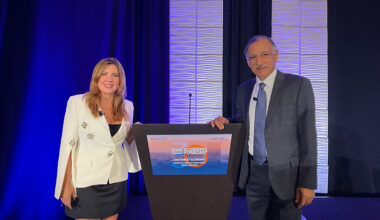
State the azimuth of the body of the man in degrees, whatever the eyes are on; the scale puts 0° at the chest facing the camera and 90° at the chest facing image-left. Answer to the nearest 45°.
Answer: approximately 45°

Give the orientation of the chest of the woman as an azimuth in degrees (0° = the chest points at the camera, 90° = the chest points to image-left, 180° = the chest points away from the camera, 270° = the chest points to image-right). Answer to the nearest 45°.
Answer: approximately 315°

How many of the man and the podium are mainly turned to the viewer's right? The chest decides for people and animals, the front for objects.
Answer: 0
